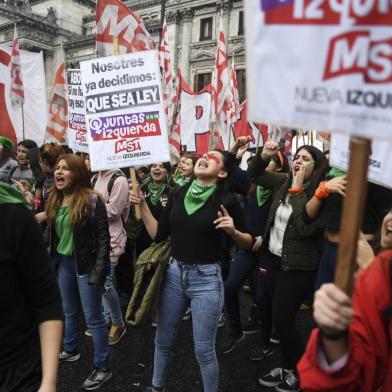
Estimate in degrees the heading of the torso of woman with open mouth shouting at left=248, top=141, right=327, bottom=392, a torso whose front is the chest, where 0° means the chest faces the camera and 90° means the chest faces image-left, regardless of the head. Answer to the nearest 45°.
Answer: approximately 45°

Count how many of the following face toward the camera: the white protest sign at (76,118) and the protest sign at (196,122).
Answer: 2

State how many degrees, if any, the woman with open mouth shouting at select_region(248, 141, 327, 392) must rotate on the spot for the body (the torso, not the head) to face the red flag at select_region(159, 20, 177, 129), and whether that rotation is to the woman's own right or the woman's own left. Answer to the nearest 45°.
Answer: approximately 90° to the woman's own right

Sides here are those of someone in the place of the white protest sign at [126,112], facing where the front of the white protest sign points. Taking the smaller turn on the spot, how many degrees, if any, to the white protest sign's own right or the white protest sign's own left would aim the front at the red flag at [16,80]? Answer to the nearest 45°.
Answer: approximately 135° to the white protest sign's own right

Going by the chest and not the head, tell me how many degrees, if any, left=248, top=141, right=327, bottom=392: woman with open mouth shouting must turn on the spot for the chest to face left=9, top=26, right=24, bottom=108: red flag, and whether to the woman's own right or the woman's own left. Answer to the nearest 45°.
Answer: approximately 90° to the woman's own right

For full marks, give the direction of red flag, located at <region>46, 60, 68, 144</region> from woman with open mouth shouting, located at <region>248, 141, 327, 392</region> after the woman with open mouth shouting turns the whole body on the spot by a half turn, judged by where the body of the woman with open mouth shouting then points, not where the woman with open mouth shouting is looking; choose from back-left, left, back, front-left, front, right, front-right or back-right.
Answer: left

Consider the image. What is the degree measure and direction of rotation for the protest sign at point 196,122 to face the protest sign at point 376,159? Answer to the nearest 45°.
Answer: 0° — it already faces it

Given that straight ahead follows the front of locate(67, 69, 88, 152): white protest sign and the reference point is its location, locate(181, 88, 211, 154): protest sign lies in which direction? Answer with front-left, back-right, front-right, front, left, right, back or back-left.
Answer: back-left

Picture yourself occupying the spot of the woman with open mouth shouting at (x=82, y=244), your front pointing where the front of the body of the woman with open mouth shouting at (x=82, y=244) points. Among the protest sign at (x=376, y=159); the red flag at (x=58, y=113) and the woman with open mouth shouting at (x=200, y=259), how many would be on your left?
2
